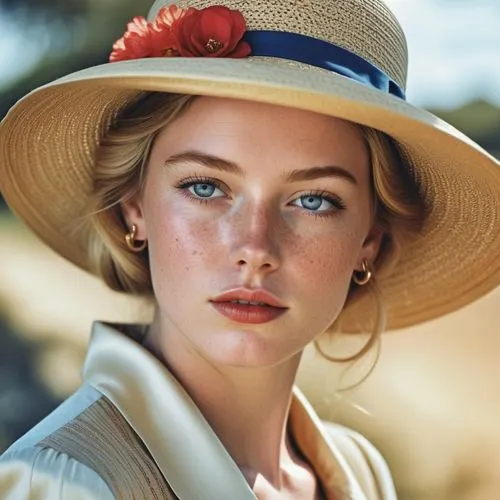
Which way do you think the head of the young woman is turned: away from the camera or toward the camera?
toward the camera
